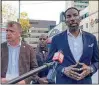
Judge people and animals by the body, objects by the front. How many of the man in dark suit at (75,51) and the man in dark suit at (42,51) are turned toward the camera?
2

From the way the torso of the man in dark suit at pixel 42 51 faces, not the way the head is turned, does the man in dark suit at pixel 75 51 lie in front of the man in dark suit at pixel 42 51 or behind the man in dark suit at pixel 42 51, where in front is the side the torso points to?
in front

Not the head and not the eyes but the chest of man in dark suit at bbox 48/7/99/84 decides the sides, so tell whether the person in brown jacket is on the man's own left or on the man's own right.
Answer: on the man's own right

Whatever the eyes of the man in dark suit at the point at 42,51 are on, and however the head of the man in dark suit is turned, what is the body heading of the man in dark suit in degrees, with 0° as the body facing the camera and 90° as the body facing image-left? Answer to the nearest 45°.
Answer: approximately 0°

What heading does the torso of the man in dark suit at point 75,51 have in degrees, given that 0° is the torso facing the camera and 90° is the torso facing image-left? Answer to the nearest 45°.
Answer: approximately 0°

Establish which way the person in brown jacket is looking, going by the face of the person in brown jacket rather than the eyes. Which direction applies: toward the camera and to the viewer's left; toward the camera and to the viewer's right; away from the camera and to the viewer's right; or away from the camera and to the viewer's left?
toward the camera and to the viewer's left

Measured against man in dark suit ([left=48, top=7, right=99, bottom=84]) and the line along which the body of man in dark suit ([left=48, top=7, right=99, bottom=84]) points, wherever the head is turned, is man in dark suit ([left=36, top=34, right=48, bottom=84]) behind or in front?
behind
